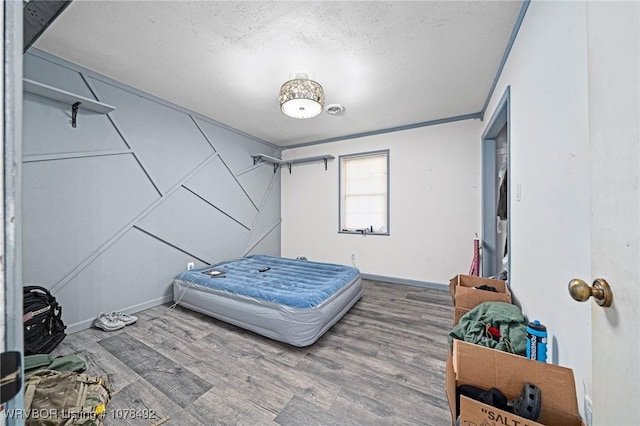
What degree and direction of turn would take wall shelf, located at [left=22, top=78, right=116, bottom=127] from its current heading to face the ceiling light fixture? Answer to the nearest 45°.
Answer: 0° — it already faces it

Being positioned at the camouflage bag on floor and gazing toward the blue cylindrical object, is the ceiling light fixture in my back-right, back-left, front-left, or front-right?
front-left

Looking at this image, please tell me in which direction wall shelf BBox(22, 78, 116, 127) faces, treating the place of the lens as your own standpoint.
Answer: facing the viewer and to the right of the viewer

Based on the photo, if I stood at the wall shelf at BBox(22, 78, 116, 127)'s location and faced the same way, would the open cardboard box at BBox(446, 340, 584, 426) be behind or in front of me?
in front

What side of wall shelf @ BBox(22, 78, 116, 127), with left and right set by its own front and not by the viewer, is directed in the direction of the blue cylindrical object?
front

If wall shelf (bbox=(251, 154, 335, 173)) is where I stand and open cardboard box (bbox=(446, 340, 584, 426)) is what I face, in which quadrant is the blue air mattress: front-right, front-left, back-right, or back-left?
front-right

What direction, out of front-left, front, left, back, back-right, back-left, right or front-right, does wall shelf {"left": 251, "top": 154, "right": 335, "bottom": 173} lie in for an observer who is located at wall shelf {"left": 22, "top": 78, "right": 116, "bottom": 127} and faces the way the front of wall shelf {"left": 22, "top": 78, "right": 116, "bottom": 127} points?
front-left

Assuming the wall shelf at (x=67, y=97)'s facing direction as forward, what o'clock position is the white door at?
The white door is roughly at 1 o'clock from the wall shelf.
